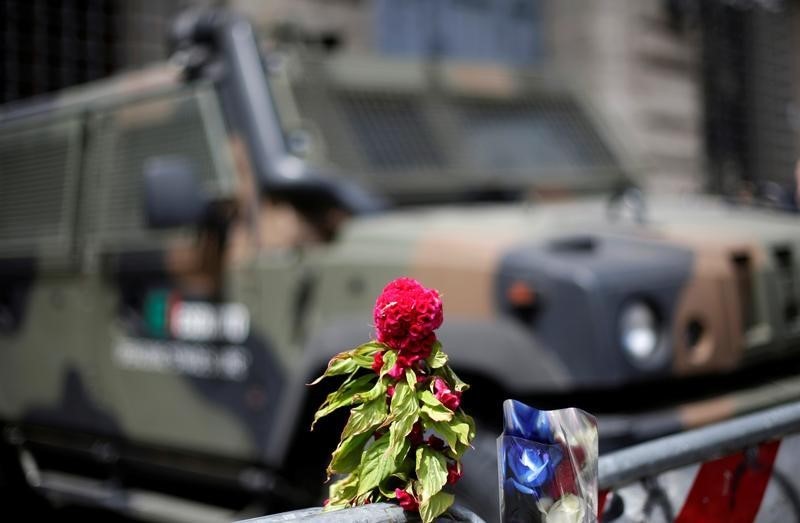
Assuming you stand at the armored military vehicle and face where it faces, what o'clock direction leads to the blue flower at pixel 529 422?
The blue flower is roughly at 1 o'clock from the armored military vehicle.

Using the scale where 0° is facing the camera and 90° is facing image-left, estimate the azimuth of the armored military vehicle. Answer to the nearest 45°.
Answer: approximately 315°

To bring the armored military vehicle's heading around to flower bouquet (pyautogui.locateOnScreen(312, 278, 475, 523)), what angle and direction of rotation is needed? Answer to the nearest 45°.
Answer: approximately 45° to its right

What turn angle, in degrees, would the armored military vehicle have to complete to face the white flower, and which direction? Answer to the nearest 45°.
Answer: approximately 45° to its right
